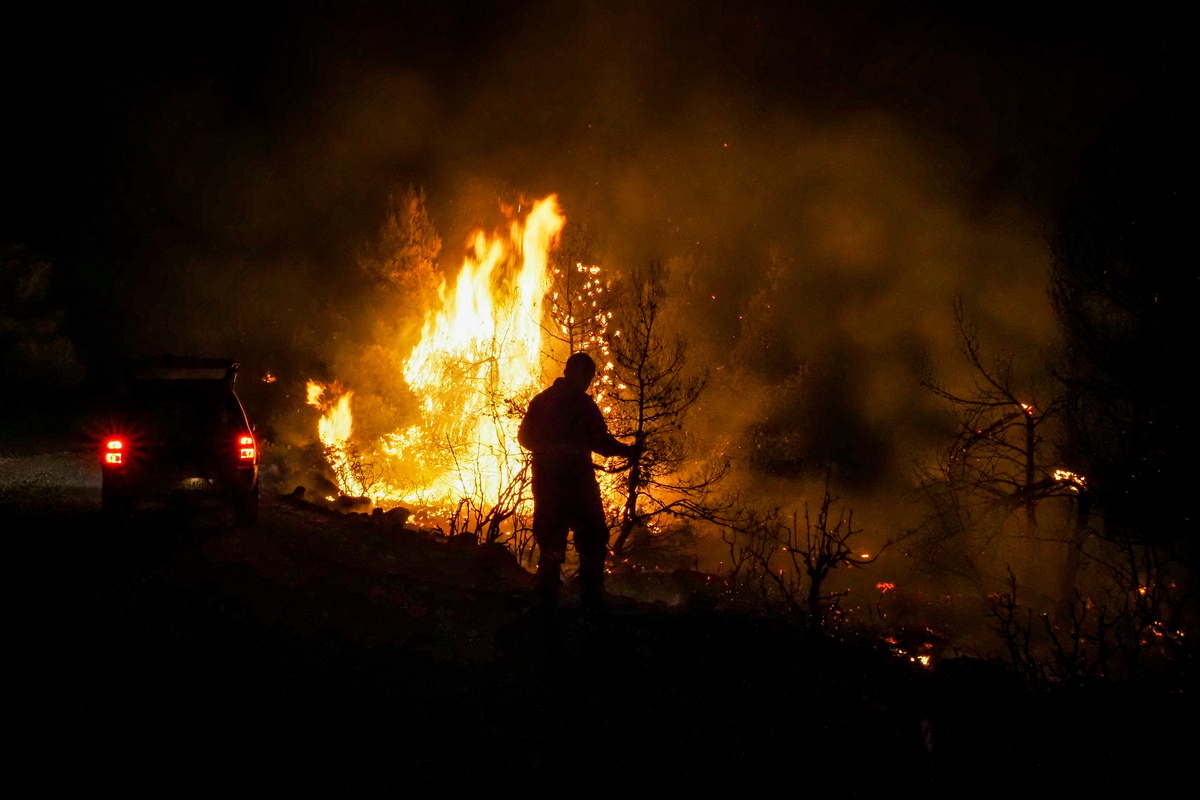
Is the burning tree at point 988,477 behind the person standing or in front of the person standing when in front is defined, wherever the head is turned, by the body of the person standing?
in front

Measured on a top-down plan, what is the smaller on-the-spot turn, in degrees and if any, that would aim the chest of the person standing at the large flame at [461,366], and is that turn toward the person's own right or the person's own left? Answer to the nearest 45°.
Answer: approximately 45° to the person's own left

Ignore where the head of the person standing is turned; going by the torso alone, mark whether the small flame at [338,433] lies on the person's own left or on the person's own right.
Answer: on the person's own left

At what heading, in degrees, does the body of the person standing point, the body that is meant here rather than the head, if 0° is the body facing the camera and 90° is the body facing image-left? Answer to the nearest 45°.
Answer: approximately 225°

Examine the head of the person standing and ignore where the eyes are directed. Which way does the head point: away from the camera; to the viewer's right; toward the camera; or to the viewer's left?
away from the camera

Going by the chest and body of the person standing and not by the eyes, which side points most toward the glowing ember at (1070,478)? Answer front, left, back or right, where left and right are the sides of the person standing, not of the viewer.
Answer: front
